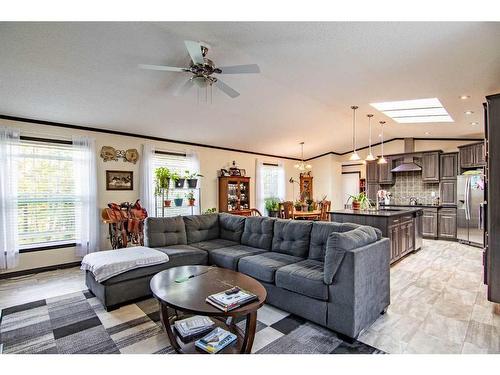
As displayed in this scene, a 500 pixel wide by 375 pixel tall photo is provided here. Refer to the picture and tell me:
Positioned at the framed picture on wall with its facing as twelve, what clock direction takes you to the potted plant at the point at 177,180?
The potted plant is roughly at 9 o'clock from the framed picture on wall.

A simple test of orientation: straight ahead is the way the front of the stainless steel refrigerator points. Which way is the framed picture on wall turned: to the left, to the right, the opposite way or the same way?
to the left

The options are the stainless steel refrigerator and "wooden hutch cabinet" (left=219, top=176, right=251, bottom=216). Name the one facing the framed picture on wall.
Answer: the stainless steel refrigerator

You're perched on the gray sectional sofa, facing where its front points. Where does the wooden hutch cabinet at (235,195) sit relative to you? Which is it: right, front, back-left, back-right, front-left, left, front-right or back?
back-right

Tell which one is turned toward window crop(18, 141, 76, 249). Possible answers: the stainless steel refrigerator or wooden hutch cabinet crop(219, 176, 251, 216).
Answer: the stainless steel refrigerator

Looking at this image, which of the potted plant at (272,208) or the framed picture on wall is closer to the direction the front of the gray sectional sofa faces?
the framed picture on wall

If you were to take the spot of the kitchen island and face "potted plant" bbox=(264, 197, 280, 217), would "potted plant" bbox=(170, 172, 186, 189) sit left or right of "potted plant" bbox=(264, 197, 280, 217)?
left

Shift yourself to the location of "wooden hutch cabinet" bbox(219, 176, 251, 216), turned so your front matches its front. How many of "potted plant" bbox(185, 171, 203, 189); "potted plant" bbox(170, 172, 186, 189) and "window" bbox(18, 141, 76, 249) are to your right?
3

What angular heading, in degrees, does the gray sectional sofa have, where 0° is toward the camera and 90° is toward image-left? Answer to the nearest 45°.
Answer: approximately 45°

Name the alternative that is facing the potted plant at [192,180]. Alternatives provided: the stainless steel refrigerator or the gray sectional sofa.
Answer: the stainless steel refrigerator

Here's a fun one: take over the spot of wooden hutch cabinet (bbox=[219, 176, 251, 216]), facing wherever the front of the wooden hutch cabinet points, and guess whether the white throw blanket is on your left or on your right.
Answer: on your right

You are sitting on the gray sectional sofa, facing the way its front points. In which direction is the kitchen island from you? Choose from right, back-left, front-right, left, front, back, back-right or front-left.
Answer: back

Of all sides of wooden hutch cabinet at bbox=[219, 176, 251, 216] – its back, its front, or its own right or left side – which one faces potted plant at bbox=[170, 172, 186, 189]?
right

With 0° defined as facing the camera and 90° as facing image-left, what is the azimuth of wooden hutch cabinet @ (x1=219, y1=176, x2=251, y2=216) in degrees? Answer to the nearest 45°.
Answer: approximately 315°

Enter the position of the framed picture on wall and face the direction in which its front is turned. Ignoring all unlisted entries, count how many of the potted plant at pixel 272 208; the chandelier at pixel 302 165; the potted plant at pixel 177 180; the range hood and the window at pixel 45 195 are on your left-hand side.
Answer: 4
